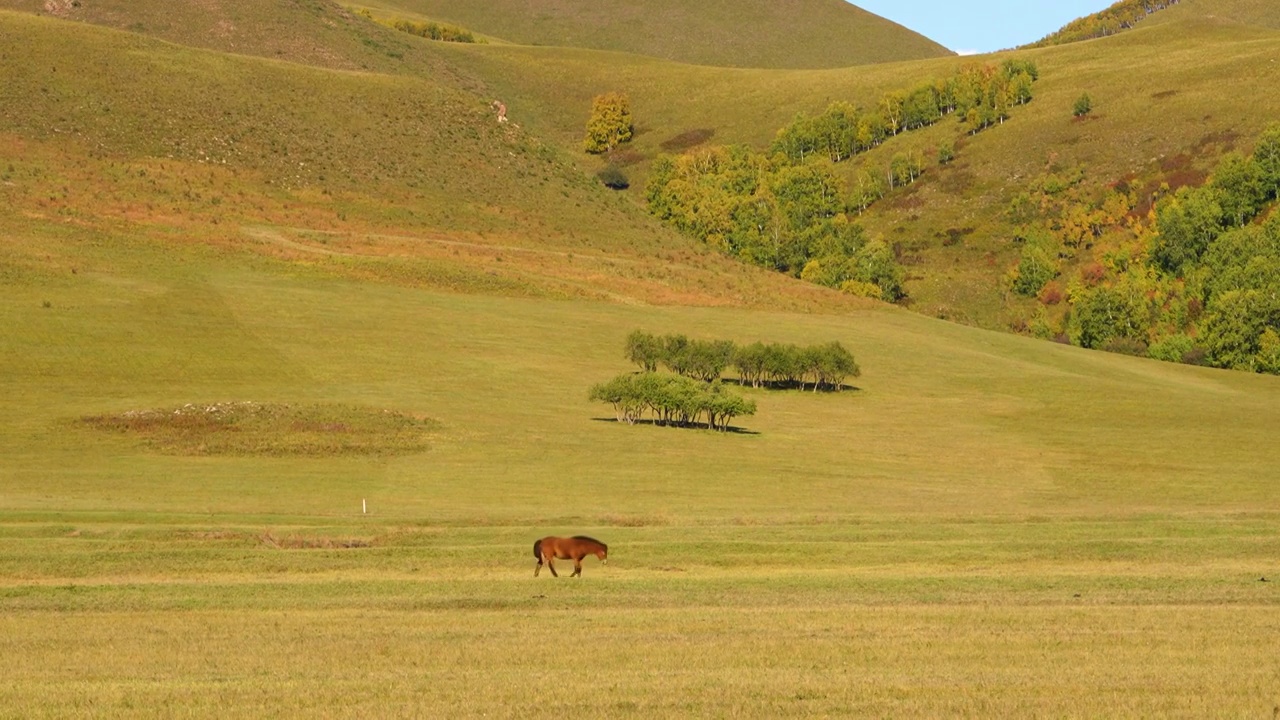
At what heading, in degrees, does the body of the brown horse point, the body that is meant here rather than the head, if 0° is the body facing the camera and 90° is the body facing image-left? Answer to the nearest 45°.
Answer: approximately 270°
